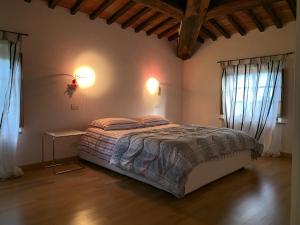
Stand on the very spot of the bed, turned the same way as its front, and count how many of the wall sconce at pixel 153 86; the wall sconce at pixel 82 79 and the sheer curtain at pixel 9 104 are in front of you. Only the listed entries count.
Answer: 0

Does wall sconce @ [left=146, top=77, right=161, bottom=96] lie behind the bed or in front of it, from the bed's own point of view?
behind

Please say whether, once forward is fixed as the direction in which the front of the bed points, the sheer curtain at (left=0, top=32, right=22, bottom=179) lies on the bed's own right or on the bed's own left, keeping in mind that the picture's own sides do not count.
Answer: on the bed's own right

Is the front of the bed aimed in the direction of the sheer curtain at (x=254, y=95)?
no

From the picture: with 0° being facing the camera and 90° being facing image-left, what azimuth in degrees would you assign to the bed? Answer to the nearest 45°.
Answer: approximately 315°

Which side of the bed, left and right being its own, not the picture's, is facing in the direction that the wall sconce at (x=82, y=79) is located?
back
